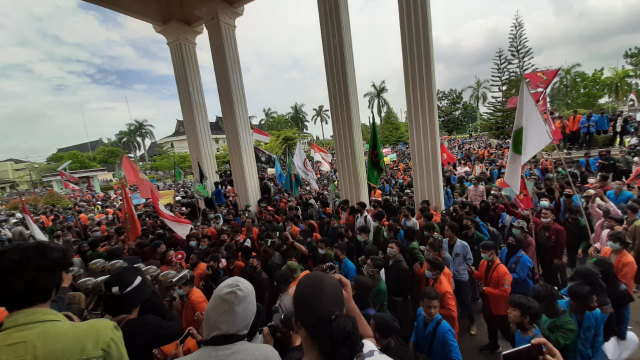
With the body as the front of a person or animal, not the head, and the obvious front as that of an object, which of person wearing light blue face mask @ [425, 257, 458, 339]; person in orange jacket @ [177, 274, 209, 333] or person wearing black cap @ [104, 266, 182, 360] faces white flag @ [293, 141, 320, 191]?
the person wearing black cap

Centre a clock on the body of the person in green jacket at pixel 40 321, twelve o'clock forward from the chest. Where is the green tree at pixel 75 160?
The green tree is roughly at 12 o'clock from the person in green jacket.

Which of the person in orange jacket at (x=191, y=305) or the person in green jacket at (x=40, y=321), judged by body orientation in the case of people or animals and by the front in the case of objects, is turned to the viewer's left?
the person in orange jacket

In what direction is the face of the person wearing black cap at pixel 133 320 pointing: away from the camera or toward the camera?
away from the camera

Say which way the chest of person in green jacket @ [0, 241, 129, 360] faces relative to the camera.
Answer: away from the camera

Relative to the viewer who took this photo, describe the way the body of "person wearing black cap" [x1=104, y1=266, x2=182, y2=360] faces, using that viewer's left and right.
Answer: facing away from the viewer and to the right of the viewer

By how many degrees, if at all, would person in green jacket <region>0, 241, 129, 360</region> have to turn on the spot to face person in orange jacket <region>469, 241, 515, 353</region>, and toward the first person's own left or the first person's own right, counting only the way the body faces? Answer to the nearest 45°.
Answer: approximately 90° to the first person's own right
